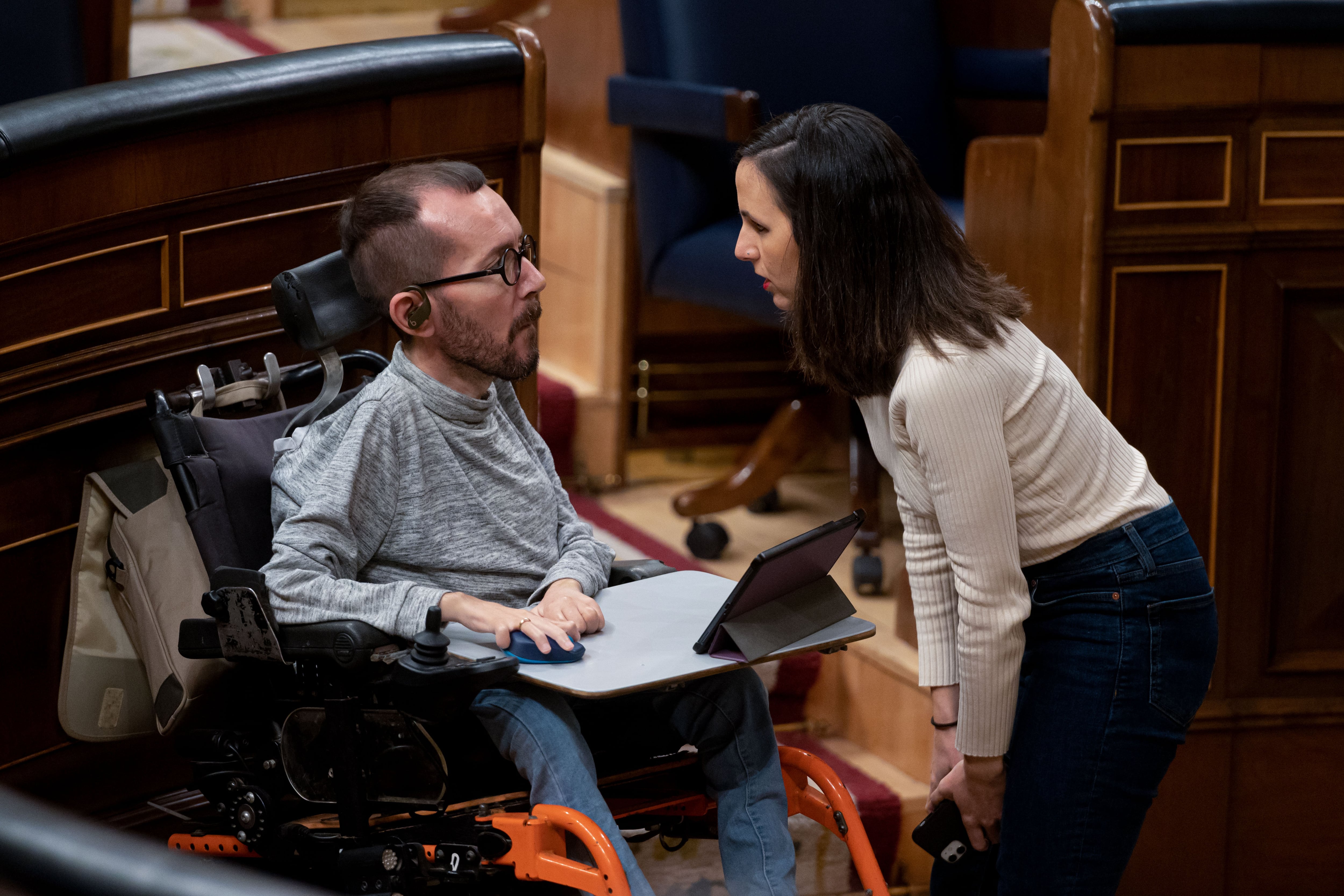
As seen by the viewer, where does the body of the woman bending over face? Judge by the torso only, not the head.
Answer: to the viewer's left

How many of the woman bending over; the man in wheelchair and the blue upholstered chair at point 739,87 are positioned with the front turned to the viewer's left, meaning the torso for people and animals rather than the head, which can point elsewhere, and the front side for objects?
1

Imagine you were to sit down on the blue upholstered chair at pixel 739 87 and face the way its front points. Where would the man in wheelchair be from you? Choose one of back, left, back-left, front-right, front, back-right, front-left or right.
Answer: front-right

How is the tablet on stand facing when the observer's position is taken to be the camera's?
facing away from the viewer and to the left of the viewer

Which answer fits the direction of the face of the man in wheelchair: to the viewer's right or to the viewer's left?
to the viewer's right

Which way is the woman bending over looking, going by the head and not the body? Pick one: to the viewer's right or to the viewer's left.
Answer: to the viewer's left

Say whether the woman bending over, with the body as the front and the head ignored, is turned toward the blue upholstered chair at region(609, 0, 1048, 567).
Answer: no

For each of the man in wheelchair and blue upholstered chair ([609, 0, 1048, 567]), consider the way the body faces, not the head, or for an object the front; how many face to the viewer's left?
0

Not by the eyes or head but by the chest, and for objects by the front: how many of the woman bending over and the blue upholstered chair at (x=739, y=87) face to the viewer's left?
1
